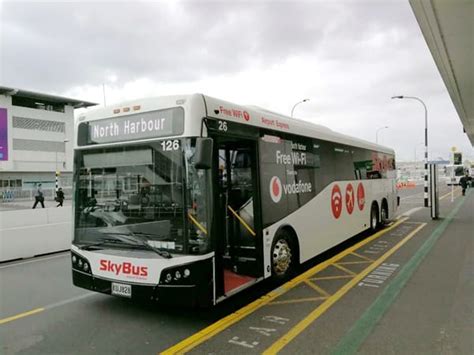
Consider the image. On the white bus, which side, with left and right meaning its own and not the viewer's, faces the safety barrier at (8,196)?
right

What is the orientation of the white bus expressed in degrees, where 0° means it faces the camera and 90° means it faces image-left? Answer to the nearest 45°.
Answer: approximately 45°

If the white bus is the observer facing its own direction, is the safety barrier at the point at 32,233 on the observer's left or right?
on its right
